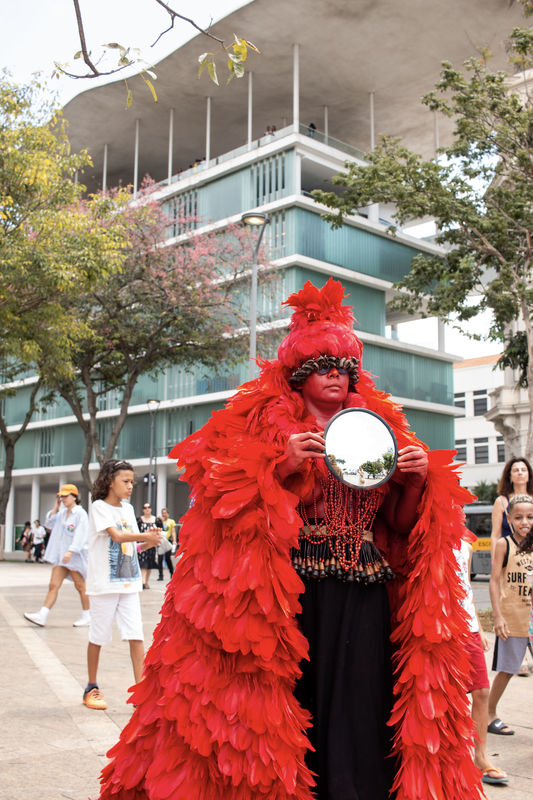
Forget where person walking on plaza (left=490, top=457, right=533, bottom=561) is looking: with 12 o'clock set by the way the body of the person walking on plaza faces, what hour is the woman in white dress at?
The woman in white dress is roughly at 4 o'clock from the person walking on plaza.

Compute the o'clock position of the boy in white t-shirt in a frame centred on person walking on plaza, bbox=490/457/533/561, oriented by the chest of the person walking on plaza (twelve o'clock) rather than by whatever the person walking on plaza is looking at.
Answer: The boy in white t-shirt is roughly at 2 o'clock from the person walking on plaza.

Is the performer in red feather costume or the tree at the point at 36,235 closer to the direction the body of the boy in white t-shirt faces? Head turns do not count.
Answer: the performer in red feather costume

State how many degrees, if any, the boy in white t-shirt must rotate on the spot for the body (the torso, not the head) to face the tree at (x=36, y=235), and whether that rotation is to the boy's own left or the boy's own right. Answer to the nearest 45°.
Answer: approximately 135° to the boy's own left

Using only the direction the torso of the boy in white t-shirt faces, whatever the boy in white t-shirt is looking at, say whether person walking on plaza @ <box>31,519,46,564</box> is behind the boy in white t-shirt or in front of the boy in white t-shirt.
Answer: behind

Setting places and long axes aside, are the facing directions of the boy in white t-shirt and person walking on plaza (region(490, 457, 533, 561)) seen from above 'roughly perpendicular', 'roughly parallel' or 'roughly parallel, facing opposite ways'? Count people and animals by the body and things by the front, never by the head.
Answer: roughly perpendicular

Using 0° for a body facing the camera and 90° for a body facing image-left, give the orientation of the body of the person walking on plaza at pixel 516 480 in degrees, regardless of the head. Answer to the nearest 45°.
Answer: approximately 0°

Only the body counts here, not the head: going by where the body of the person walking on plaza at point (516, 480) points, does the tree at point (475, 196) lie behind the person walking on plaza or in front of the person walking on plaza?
behind

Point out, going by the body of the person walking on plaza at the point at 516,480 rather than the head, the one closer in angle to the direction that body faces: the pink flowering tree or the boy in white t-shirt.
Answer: the boy in white t-shirt
